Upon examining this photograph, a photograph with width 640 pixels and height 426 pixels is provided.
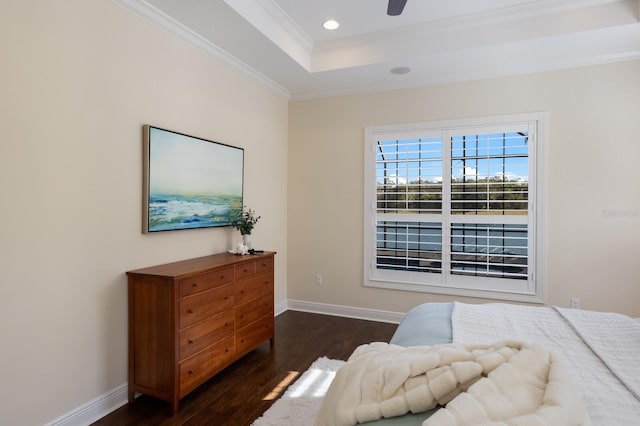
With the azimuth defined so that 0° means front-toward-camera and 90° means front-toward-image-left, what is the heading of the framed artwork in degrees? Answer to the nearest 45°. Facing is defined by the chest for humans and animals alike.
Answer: approximately 315°

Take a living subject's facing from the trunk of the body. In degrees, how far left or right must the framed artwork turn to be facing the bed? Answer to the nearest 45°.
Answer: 0° — it already faces it

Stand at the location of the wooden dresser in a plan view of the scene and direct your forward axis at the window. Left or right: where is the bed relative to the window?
right

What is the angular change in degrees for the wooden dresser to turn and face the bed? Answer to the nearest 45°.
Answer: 0° — it already faces it

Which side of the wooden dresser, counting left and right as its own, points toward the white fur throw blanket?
front

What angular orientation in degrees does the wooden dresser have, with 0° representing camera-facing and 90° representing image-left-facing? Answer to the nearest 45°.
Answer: approximately 315°

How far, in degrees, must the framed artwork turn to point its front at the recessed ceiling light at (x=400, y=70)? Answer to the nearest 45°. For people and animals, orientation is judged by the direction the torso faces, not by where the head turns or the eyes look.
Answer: approximately 45° to its left

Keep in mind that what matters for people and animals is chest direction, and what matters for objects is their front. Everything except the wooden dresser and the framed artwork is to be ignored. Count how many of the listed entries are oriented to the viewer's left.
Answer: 0

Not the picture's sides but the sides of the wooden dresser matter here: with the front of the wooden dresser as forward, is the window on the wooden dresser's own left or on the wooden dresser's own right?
on the wooden dresser's own left
